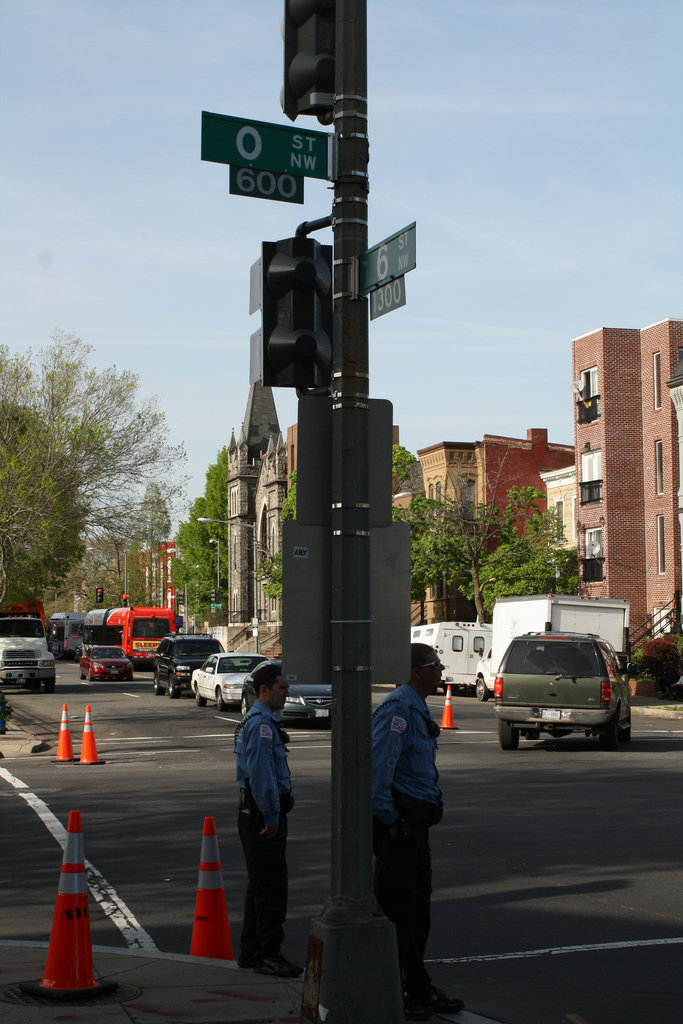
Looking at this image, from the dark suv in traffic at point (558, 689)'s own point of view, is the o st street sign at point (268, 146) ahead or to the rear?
to the rear

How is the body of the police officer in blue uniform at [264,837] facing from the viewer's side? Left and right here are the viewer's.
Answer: facing to the right of the viewer

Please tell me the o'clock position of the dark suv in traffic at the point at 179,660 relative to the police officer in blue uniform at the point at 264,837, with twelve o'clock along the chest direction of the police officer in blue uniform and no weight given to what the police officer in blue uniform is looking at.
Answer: The dark suv in traffic is roughly at 9 o'clock from the police officer in blue uniform.

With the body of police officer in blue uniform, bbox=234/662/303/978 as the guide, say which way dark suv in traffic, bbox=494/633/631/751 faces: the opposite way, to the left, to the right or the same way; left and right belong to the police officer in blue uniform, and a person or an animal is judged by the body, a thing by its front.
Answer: to the left

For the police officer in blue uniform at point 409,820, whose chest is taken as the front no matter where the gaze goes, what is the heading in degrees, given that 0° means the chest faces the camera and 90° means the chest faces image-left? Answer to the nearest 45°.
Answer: approximately 270°

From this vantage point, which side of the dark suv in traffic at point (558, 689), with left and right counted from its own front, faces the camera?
back

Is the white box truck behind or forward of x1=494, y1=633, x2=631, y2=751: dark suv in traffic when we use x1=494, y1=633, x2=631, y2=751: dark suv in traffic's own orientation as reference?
forward

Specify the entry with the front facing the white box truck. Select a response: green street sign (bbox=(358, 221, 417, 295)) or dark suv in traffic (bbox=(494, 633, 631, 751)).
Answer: the dark suv in traffic

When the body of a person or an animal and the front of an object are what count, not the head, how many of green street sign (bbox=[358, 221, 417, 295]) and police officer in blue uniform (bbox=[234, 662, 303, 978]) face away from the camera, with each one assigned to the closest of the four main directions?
0

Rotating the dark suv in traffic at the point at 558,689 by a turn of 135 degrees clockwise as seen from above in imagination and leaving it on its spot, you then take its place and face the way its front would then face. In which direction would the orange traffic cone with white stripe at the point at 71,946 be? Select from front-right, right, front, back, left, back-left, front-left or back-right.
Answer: front-right

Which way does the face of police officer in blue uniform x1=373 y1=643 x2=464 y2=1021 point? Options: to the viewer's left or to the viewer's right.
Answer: to the viewer's right
